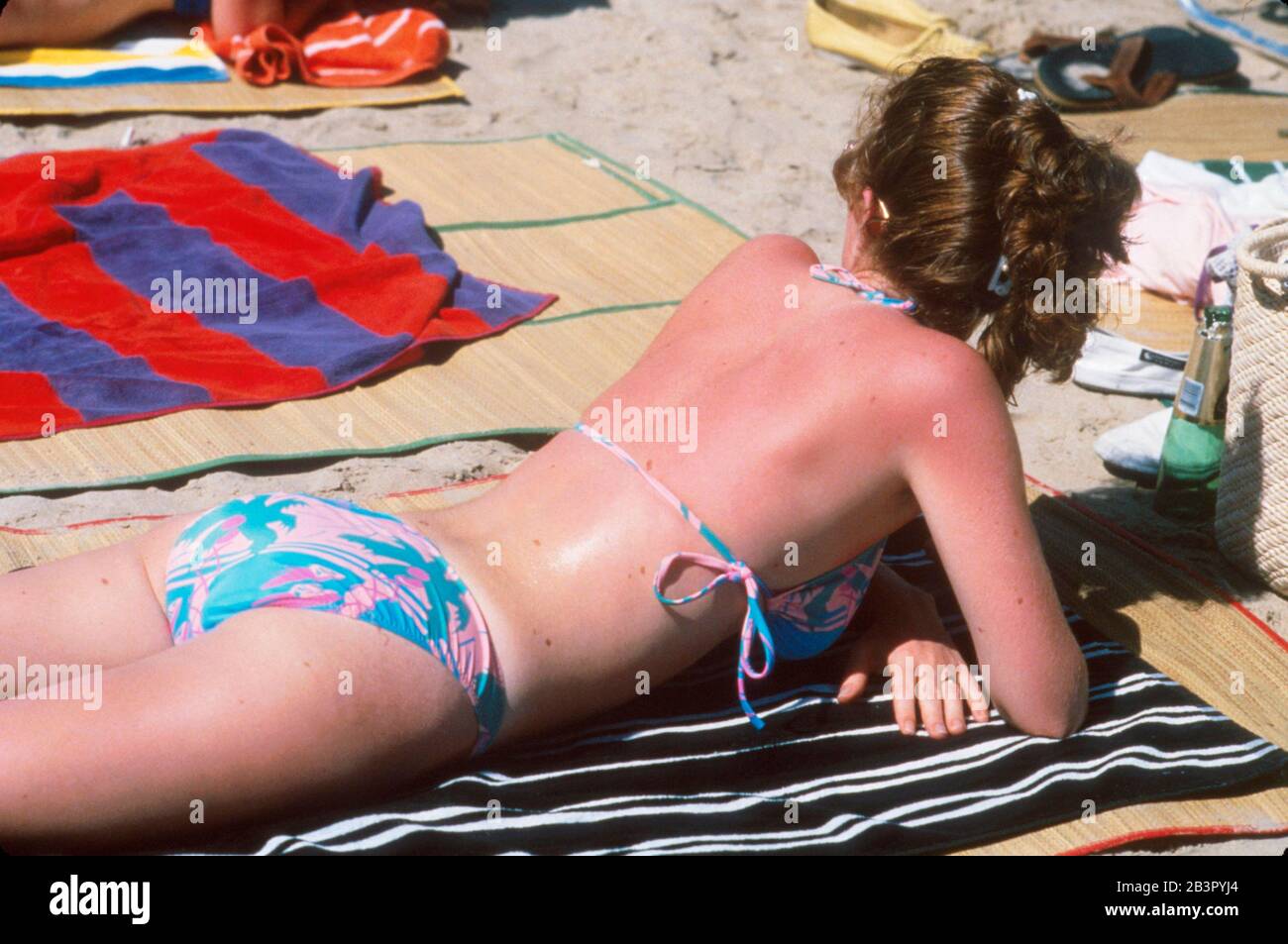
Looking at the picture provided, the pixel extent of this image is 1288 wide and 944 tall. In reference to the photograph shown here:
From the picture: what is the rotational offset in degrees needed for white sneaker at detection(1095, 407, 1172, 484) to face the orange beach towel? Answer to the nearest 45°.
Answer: approximately 45° to its right

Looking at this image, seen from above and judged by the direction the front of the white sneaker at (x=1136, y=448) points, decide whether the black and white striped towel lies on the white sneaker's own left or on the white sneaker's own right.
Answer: on the white sneaker's own left

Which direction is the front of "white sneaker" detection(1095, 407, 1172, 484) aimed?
to the viewer's left
